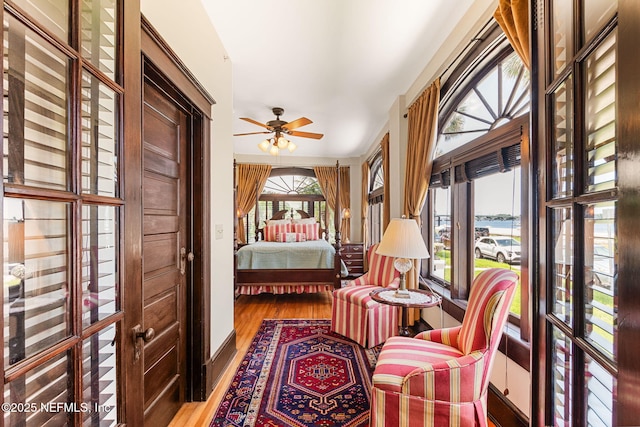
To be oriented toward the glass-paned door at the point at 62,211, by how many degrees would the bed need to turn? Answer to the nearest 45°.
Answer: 0° — it already faces it

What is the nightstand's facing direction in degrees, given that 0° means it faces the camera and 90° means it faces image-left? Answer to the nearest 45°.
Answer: approximately 0°

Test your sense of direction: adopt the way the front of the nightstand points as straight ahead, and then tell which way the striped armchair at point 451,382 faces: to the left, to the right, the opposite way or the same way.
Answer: to the right

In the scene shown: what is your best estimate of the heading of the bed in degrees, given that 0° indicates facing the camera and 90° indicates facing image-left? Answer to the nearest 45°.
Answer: approximately 0°

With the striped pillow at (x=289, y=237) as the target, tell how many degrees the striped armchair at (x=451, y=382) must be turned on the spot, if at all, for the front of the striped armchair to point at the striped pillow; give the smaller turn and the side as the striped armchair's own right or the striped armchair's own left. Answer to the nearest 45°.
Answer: approximately 45° to the striped armchair's own right

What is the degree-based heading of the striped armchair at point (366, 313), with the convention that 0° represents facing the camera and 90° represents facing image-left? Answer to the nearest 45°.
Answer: approximately 45°

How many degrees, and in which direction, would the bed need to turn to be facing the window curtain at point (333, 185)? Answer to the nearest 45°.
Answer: approximately 135° to its left

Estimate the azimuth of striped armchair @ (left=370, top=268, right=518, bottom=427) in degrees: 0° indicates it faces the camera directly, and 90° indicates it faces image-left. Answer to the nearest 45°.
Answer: approximately 90°
